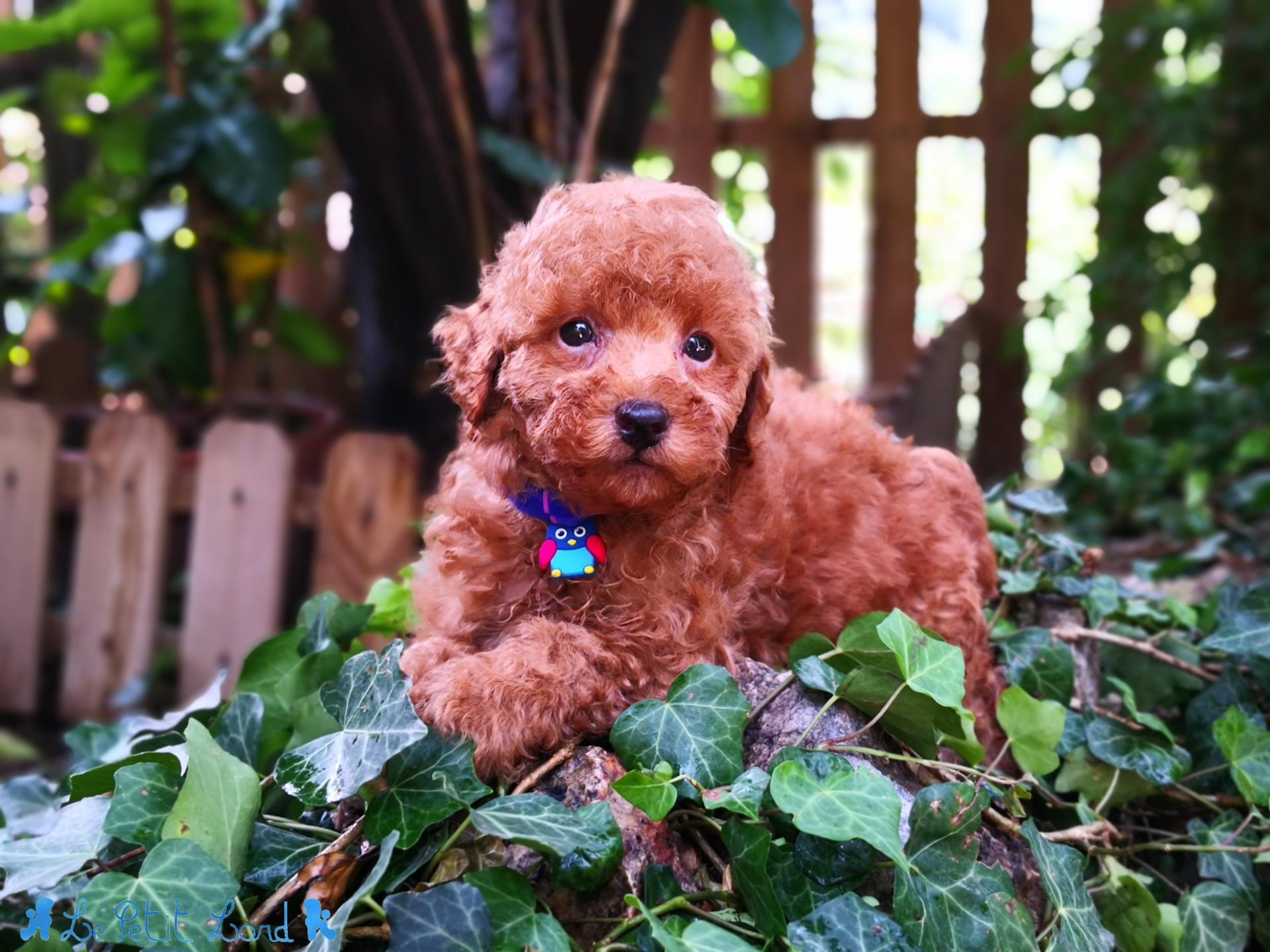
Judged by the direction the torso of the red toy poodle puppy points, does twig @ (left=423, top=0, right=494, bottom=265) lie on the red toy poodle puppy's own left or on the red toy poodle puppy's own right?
on the red toy poodle puppy's own right

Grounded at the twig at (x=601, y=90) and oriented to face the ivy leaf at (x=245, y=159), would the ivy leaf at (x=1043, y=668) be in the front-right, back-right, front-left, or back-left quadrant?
back-left

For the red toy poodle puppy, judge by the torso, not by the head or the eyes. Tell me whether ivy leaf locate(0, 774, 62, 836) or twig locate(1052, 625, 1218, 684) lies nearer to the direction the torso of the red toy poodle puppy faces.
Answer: the ivy leaf

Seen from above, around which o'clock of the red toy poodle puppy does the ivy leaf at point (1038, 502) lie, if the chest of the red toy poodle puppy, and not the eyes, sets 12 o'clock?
The ivy leaf is roughly at 6 o'clock from the red toy poodle puppy.

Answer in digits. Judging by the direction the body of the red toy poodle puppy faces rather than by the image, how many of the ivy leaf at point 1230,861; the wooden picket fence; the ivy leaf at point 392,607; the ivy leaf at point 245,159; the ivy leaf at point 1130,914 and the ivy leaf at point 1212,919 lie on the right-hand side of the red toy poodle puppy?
3

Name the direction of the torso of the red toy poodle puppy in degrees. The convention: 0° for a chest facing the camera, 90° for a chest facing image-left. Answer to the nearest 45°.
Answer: approximately 45°

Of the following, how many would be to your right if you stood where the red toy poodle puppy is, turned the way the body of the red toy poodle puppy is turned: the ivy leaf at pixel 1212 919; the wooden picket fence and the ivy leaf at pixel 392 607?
2
